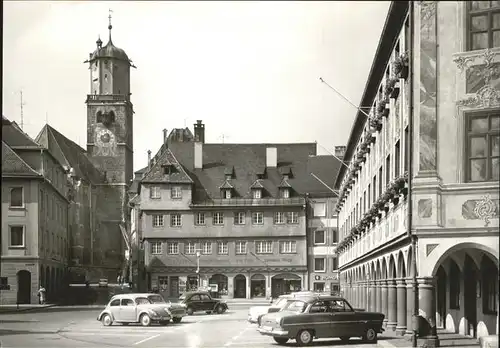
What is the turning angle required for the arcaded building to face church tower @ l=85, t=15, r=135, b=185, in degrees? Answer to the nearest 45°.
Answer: approximately 45° to its right

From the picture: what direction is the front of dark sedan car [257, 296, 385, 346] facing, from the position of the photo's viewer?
facing away from the viewer and to the right of the viewer

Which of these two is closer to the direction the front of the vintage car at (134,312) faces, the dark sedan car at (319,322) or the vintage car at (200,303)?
the dark sedan car

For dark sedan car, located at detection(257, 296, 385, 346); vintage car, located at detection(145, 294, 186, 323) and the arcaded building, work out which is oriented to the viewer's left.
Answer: the arcaded building

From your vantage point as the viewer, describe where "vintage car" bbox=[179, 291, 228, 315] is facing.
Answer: facing to the right of the viewer

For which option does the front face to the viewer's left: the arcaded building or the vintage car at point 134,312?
the arcaded building

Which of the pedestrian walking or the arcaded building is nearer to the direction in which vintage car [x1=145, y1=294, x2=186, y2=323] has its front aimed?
the arcaded building

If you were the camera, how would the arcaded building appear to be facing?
facing to the left of the viewer

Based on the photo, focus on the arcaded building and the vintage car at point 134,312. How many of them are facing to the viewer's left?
1
